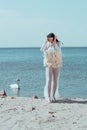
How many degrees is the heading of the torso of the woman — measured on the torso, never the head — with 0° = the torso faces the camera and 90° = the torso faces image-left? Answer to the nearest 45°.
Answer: approximately 0°
